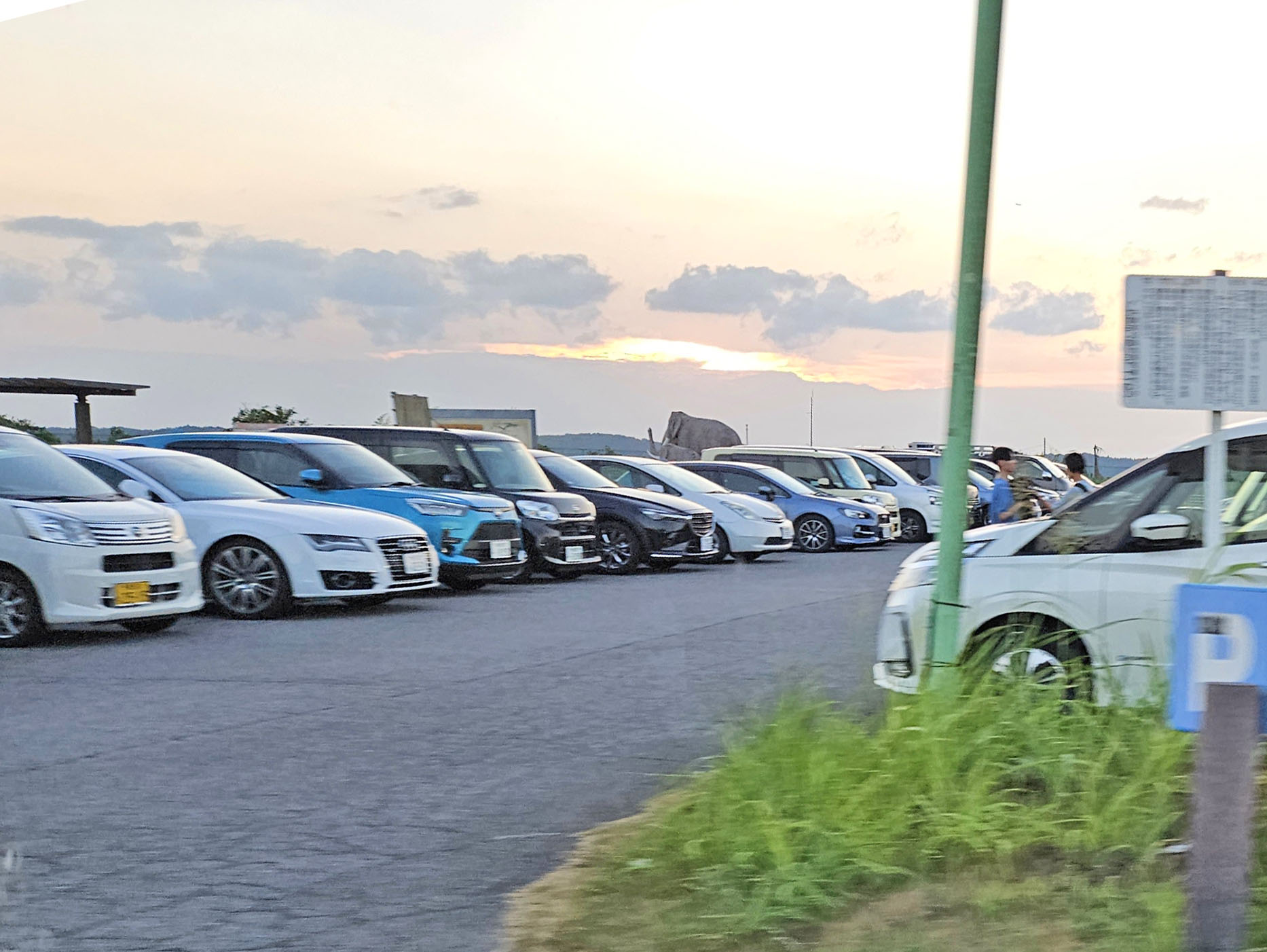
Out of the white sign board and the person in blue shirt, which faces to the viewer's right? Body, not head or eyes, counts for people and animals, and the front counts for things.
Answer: the person in blue shirt

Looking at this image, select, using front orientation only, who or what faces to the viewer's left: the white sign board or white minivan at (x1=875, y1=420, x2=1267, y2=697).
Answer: the white minivan

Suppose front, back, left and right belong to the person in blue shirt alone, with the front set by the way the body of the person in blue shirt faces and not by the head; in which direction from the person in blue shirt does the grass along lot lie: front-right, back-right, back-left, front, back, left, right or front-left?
right

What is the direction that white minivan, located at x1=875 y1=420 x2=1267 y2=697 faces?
to the viewer's left

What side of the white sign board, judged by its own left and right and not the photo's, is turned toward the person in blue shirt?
back

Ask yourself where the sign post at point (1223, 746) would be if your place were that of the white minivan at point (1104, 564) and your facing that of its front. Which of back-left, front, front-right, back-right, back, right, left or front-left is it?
left

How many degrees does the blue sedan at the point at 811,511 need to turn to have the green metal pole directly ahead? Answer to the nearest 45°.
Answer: approximately 45° to its right

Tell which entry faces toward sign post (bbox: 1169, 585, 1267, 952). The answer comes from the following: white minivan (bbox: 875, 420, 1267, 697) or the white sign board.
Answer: the white sign board

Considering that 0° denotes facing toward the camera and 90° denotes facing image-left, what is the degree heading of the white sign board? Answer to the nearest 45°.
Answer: approximately 0°

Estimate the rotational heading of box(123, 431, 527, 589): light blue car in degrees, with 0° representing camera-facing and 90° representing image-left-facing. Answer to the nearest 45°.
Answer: approximately 315°

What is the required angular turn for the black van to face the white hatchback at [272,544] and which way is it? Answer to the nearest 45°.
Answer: approximately 90° to its right

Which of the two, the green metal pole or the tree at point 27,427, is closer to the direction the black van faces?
the green metal pole

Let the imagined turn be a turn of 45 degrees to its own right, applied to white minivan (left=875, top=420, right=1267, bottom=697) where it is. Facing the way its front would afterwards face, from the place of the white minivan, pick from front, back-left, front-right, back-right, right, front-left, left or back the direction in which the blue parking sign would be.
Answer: back-left

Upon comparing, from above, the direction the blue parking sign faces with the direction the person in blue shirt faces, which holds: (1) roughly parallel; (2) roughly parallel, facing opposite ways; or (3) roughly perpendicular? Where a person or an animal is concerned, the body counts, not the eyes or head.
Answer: roughly perpendicular
